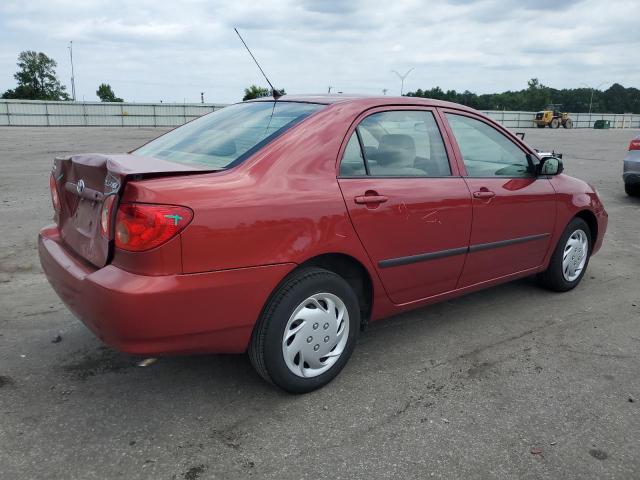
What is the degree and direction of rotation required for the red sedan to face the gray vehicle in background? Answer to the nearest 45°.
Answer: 0° — it already faces it

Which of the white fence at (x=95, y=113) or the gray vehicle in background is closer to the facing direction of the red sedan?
the gray vehicle in background

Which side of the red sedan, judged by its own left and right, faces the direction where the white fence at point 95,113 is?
left

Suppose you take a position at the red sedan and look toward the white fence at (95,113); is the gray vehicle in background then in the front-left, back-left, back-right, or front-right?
front-right

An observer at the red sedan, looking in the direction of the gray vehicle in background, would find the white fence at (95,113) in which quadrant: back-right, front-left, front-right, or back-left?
front-left

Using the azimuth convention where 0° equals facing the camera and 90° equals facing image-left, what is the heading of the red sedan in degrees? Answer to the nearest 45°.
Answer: approximately 225°

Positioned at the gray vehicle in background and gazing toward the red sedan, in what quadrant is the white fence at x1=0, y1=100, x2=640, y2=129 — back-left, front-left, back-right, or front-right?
back-right
